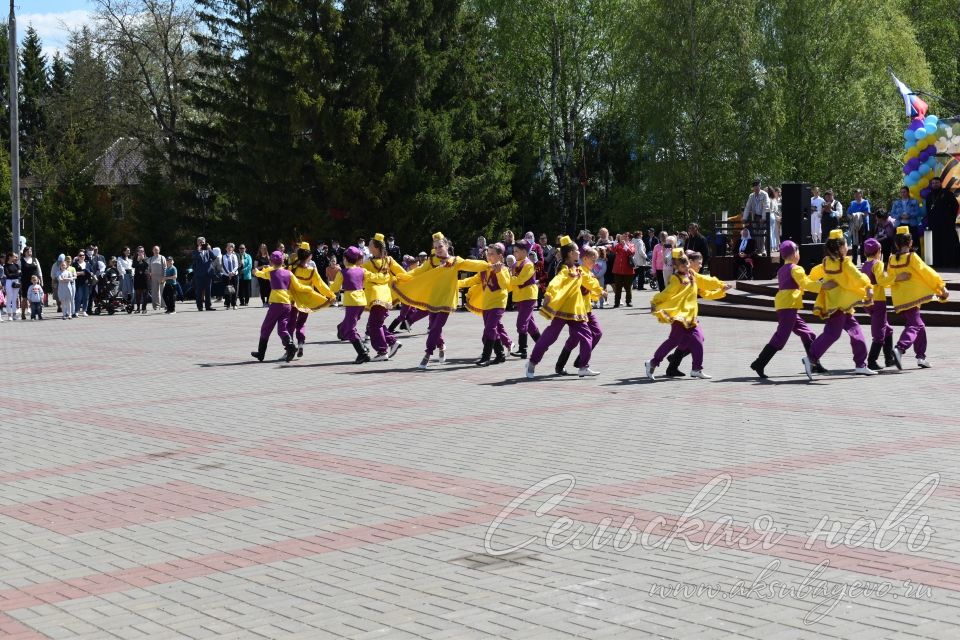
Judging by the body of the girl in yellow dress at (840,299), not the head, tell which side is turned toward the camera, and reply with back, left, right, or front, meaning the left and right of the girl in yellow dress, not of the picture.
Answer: right

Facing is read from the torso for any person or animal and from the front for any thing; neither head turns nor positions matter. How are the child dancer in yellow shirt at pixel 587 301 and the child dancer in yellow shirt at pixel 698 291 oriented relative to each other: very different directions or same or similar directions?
same or similar directions

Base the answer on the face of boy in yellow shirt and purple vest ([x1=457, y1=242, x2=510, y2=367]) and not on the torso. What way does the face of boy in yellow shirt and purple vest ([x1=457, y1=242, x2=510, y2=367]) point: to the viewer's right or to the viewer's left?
to the viewer's left

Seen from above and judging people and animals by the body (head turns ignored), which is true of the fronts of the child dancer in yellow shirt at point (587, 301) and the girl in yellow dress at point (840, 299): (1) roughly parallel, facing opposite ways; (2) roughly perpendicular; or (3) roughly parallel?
roughly parallel

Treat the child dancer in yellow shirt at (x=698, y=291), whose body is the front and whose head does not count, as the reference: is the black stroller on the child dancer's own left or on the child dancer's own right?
on the child dancer's own left
